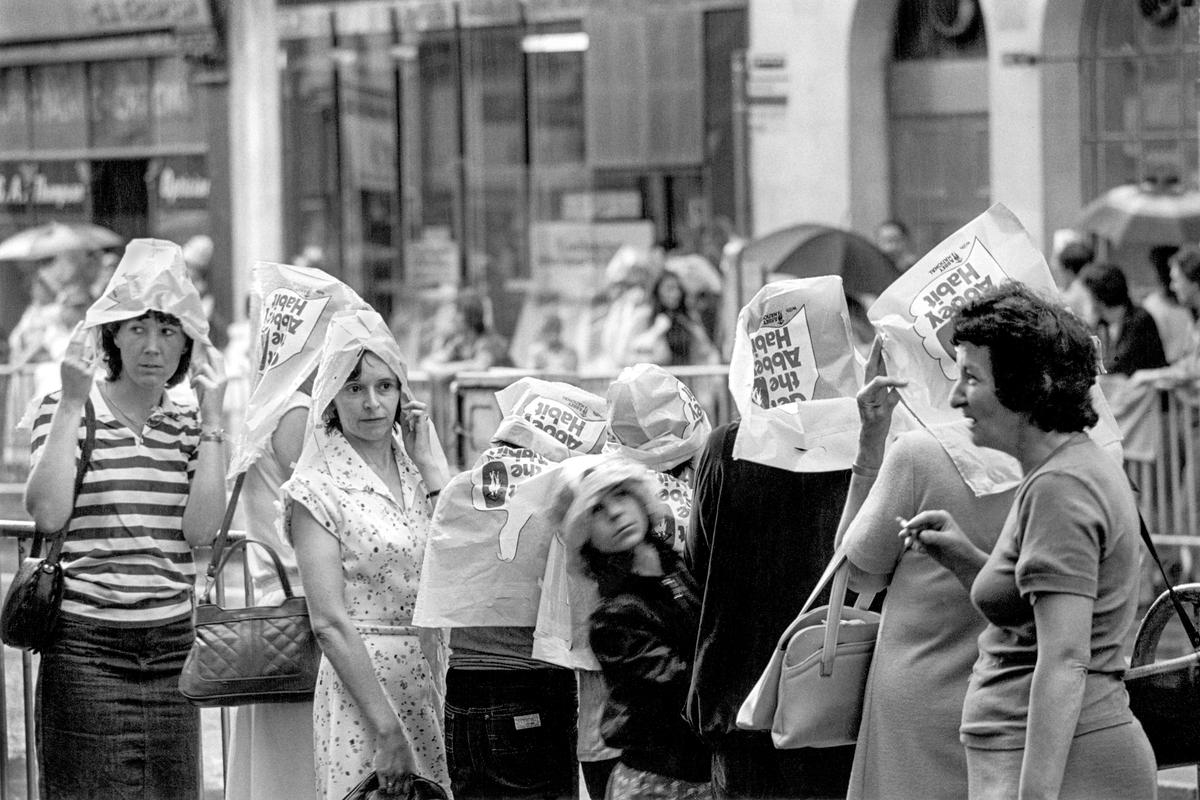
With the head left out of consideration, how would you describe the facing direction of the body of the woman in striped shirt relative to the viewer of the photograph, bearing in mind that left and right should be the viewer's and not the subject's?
facing the viewer

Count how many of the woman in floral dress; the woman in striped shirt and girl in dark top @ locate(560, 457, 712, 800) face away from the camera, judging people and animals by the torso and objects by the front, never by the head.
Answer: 0

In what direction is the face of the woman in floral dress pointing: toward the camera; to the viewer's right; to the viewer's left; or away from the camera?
toward the camera

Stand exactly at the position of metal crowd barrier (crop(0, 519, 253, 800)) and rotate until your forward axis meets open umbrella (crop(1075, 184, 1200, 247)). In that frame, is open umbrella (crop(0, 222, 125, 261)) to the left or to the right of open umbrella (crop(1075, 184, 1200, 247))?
left

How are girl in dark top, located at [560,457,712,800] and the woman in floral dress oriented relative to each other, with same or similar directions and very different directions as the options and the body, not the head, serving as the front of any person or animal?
same or similar directions

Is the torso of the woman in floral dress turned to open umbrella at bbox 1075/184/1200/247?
no

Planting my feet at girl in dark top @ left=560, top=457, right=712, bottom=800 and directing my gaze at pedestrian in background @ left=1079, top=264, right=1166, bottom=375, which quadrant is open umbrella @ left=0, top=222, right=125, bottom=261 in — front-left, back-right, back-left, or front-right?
front-left

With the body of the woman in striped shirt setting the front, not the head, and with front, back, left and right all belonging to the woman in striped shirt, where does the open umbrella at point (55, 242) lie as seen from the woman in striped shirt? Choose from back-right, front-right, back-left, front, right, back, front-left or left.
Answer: back

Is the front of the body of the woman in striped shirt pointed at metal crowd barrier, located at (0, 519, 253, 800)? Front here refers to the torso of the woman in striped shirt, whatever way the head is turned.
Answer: no
